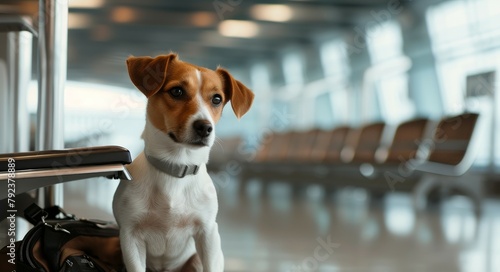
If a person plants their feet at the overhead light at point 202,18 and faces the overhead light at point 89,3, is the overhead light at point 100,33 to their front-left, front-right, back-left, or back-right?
front-right

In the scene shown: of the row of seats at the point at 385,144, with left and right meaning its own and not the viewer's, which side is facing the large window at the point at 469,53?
back

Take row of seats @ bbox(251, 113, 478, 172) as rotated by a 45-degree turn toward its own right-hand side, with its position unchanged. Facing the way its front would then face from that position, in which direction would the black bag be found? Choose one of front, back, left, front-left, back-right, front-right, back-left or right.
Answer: left

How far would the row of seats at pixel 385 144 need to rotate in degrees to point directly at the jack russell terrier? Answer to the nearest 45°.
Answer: approximately 45° to its left

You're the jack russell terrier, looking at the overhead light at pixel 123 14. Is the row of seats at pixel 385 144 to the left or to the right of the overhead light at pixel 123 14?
right

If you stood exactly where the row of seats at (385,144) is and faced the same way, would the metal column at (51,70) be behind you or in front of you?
in front

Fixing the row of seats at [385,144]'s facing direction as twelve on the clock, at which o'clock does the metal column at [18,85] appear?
The metal column is roughly at 11 o'clock from the row of seats.

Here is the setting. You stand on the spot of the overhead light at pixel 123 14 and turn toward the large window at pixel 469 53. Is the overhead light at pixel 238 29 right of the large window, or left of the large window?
left

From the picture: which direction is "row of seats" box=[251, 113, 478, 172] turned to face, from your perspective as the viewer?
facing the viewer and to the left of the viewer
